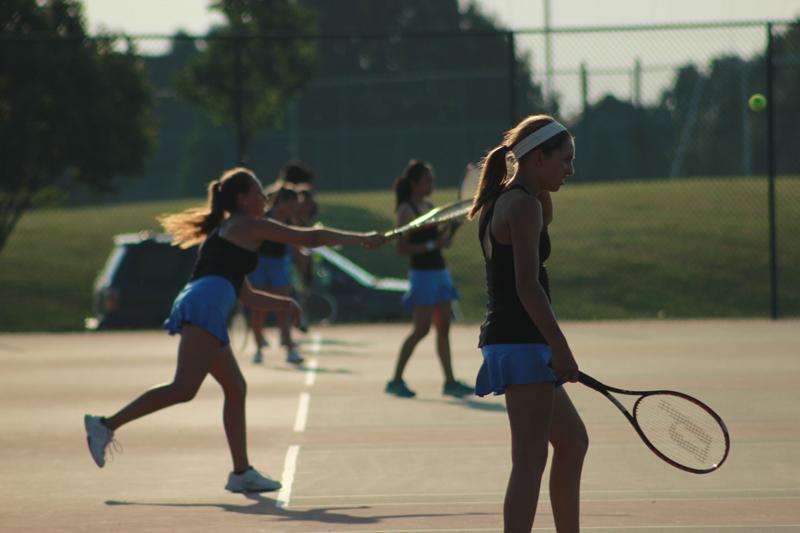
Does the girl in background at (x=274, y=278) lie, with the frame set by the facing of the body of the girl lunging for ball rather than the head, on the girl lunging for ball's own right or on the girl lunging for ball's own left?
on the girl lunging for ball's own left

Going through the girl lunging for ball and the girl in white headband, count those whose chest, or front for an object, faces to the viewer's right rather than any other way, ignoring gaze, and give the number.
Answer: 2

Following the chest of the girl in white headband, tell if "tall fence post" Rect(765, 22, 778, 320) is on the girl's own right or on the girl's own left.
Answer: on the girl's own left

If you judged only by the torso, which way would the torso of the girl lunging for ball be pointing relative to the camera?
to the viewer's right

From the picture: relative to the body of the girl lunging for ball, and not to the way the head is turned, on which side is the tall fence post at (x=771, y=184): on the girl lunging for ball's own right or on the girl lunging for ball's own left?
on the girl lunging for ball's own left

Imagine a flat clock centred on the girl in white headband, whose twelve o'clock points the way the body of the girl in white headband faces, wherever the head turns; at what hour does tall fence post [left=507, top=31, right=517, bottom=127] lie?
The tall fence post is roughly at 9 o'clock from the girl in white headband.

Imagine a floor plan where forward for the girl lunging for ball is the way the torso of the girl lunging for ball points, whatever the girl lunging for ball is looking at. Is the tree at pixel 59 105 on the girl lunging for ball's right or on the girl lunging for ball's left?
on the girl lunging for ball's left

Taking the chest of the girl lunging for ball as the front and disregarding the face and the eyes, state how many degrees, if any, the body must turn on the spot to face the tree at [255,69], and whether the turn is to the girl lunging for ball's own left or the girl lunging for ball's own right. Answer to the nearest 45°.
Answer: approximately 90° to the girl lunging for ball's own left

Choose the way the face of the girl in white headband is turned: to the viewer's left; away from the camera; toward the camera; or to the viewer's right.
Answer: to the viewer's right

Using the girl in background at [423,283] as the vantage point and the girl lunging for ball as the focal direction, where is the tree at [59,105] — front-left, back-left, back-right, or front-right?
back-right

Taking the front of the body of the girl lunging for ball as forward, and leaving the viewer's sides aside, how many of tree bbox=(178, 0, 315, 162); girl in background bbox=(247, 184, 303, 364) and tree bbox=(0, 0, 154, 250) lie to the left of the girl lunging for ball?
3

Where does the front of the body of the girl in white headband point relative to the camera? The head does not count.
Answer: to the viewer's right

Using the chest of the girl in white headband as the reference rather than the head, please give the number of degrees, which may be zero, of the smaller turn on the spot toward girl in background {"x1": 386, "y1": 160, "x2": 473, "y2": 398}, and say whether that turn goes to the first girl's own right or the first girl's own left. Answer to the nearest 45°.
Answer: approximately 90° to the first girl's own left
